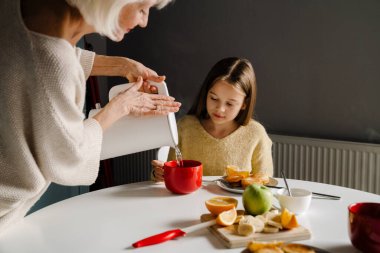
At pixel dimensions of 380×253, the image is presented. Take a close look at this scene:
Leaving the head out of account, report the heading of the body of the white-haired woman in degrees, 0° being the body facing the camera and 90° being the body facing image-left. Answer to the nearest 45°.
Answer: approximately 270°

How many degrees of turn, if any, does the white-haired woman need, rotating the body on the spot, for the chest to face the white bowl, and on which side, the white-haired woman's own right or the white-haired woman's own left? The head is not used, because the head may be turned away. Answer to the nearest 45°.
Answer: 0° — they already face it

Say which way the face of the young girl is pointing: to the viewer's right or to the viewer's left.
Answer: to the viewer's left
